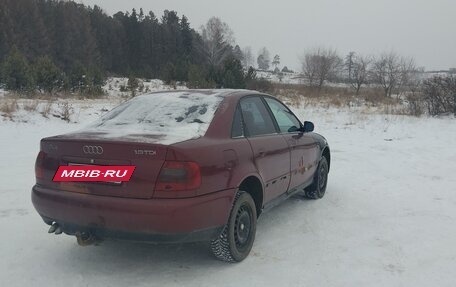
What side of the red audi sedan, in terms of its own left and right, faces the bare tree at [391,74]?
front

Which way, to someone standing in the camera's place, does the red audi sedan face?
facing away from the viewer and to the right of the viewer

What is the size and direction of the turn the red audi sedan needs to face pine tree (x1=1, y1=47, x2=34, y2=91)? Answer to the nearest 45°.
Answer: approximately 90° to its left

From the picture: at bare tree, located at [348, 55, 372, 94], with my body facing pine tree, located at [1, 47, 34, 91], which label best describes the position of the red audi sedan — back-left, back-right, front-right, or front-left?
front-left

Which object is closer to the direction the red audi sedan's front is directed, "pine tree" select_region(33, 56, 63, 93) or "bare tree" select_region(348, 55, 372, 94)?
the bare tree

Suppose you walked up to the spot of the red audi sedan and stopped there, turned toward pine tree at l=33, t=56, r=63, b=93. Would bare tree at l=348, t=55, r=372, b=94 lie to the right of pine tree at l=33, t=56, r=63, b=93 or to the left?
right

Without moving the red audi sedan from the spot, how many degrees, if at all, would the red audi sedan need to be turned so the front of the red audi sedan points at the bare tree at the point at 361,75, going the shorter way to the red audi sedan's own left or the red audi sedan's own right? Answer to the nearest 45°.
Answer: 0° — it already faces it

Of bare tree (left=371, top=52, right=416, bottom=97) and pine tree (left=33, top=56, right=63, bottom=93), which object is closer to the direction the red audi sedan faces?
the bare tree

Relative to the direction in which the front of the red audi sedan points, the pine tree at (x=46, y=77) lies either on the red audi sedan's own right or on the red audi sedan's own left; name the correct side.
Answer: on the red audi sedan's own left
